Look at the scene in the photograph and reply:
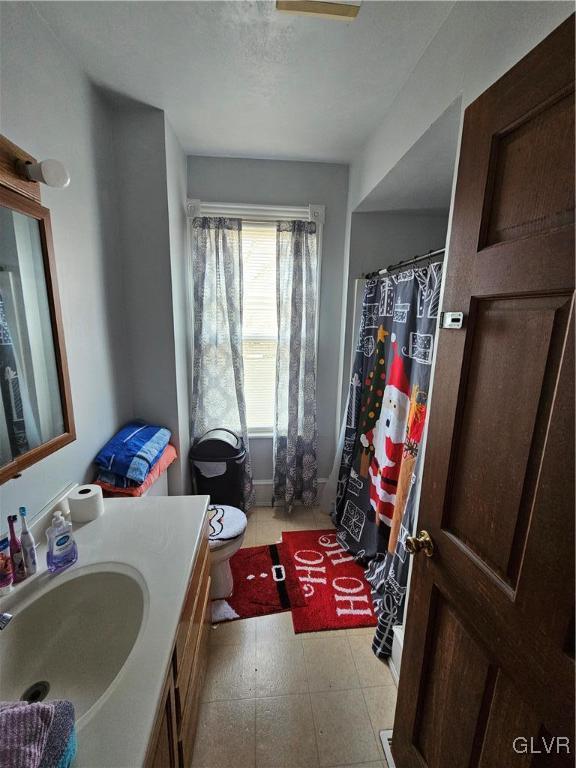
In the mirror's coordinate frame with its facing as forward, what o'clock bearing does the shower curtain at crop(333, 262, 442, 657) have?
The shower curtain is roughly at 11 o'clock from the mirror.

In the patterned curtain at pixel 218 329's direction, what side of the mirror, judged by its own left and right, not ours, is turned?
left

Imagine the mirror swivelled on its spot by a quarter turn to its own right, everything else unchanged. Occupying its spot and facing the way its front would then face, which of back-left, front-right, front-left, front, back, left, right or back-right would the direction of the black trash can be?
back

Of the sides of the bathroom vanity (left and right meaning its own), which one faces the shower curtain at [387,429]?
front

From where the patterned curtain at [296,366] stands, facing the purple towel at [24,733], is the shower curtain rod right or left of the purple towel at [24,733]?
left

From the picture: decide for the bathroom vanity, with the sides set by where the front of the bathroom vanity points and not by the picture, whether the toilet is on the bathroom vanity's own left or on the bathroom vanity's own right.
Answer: on the bathroom vanity's own left

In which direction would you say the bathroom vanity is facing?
to the viewer's right

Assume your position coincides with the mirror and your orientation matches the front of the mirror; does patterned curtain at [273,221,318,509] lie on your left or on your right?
on your left

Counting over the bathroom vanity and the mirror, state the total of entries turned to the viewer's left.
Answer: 0

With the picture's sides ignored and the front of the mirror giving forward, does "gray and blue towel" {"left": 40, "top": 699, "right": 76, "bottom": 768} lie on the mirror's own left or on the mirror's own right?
on the mirror's own right

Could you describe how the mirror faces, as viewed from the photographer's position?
facing the viewer and to the right of the viewer
